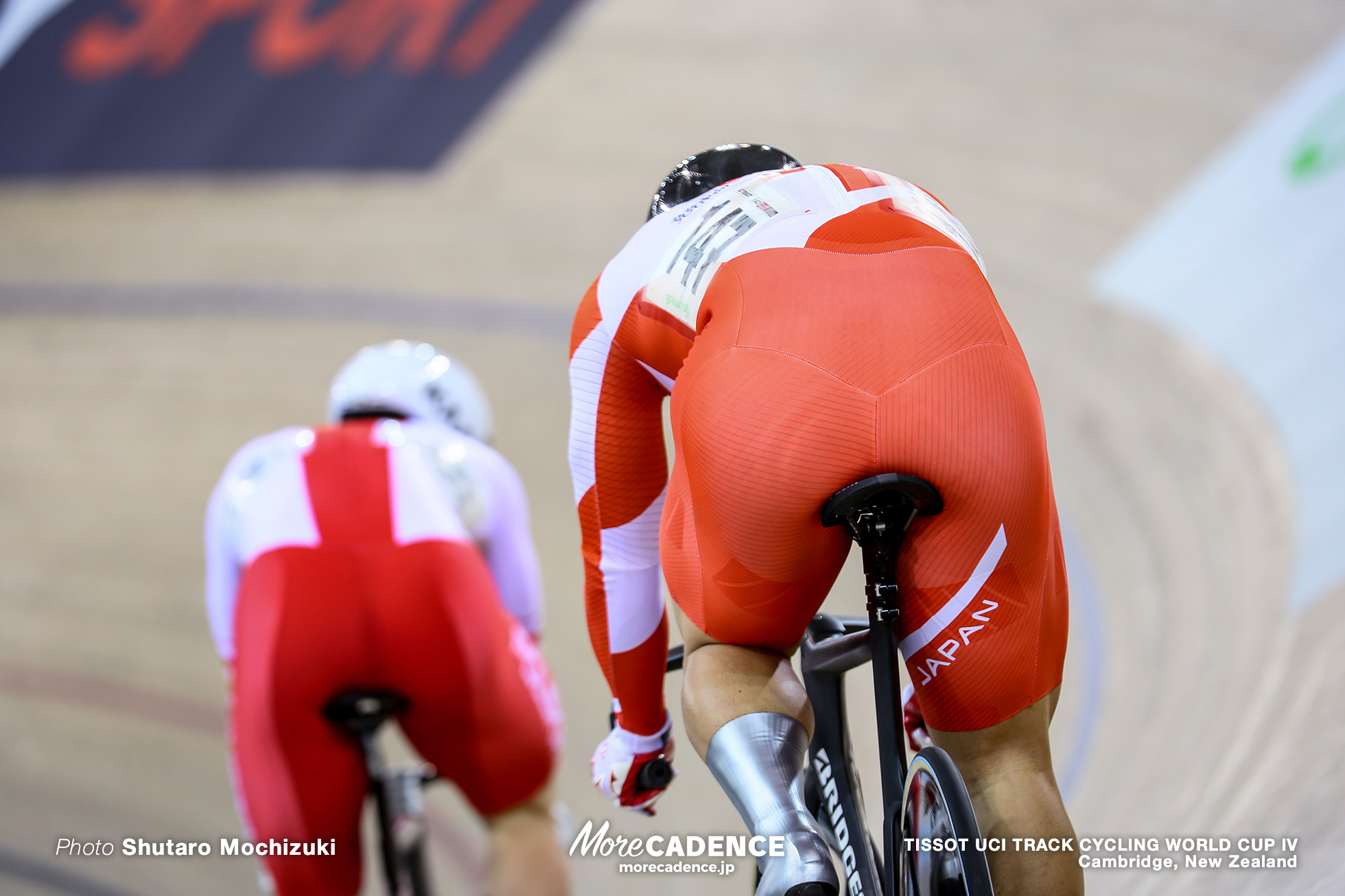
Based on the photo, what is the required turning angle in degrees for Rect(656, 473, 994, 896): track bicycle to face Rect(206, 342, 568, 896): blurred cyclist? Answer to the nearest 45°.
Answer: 0° — it already faces them

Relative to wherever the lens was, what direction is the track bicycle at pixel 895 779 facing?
facing away from the viewer and to the left of the viewer

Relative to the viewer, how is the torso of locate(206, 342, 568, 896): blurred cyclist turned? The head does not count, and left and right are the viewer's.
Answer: facing away from the viewer

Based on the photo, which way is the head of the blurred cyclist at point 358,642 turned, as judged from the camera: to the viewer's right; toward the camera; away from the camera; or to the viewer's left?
away from the camera
